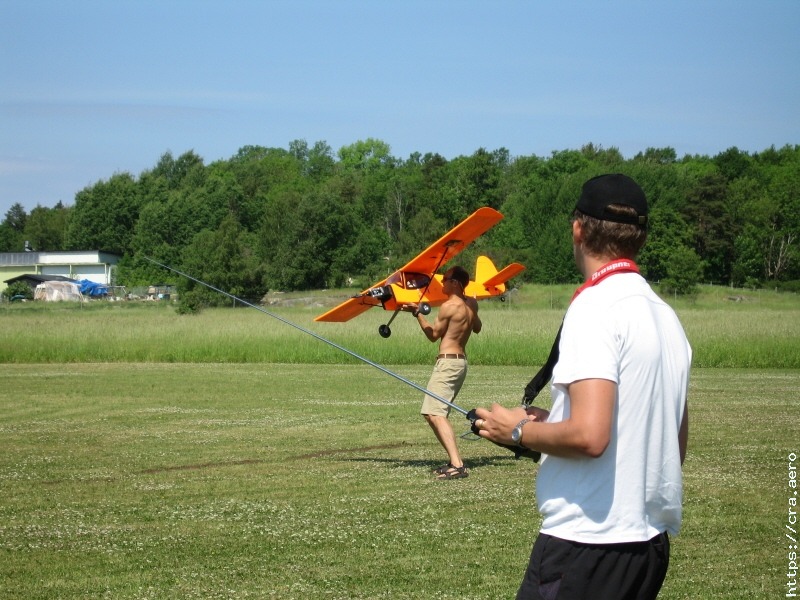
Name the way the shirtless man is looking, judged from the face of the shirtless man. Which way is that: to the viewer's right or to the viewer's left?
to the viewer's left

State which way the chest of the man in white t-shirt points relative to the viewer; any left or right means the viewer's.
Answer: facing away from the viewer and to the left of the viewer

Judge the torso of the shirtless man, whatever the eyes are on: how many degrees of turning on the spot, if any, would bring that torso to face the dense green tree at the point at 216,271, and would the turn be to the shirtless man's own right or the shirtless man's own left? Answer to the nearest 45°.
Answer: approximately 45° to the shirtless man's own right

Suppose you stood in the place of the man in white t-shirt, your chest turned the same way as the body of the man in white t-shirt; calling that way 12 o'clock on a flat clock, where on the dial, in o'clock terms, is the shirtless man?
The shirtless man is roughly at 1 o'clock from the man in white t-shirt.

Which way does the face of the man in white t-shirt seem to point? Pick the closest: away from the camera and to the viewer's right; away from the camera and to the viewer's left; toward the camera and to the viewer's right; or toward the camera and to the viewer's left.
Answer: away from the camera and to the viewer's left
